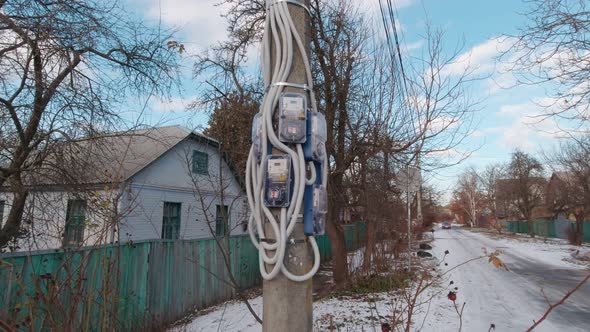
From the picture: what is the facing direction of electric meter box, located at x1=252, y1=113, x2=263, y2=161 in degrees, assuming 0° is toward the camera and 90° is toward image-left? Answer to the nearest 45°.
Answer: approximately 90°

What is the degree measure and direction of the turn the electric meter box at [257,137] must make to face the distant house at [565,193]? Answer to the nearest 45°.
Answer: approximately 135° to its right

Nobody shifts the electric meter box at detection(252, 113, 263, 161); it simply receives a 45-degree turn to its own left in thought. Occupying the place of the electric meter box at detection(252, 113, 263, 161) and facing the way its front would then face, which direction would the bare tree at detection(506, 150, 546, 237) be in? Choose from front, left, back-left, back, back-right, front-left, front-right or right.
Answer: back

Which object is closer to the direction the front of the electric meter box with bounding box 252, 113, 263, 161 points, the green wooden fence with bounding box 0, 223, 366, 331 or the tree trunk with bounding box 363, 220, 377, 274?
the green wooden fence

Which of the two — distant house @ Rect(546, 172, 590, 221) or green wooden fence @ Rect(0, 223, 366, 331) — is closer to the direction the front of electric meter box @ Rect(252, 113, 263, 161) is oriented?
the green wooden fence

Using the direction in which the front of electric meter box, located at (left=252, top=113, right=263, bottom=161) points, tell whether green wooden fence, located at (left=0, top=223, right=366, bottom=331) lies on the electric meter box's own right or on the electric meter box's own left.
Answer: on the electric meter box's own right

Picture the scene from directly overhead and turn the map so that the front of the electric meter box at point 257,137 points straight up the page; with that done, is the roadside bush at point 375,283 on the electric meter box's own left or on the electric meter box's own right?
on the electric meter box's own right

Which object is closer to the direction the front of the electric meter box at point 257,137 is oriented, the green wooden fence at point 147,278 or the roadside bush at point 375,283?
the green wooden fence

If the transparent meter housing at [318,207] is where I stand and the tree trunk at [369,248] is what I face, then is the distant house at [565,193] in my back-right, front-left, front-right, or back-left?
front-right
